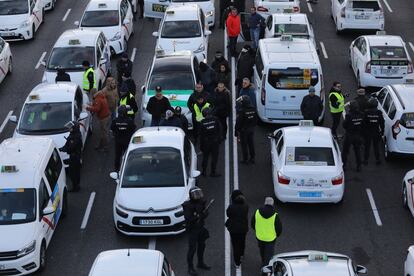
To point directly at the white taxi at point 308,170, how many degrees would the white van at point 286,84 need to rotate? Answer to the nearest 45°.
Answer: approximately 180°

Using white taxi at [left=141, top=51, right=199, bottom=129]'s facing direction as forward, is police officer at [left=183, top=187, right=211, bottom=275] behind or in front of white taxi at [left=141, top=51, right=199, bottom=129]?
in front

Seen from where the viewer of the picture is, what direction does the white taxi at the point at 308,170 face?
facing away from the viewer

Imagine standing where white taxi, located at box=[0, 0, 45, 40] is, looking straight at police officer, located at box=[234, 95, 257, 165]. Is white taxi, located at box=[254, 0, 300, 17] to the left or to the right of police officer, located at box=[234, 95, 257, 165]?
left

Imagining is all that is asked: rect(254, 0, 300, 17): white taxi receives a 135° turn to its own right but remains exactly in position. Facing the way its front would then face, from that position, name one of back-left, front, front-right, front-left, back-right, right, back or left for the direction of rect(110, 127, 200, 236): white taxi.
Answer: front-right

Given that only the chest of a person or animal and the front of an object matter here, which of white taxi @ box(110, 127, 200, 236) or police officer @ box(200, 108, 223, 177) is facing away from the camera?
the police officer

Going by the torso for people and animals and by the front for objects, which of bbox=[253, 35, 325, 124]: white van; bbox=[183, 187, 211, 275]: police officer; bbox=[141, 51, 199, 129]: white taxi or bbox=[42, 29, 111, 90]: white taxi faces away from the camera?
the white van

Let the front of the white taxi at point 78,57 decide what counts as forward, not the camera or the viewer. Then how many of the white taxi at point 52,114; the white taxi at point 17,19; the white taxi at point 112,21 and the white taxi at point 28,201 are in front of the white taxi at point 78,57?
2

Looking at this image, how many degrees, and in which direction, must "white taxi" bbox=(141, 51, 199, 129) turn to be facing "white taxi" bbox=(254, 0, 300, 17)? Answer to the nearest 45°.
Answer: approximately 135° to its left

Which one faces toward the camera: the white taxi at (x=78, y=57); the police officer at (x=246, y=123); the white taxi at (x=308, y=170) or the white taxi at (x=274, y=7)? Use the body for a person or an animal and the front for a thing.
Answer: the white taxi at (x=78, y=57)
